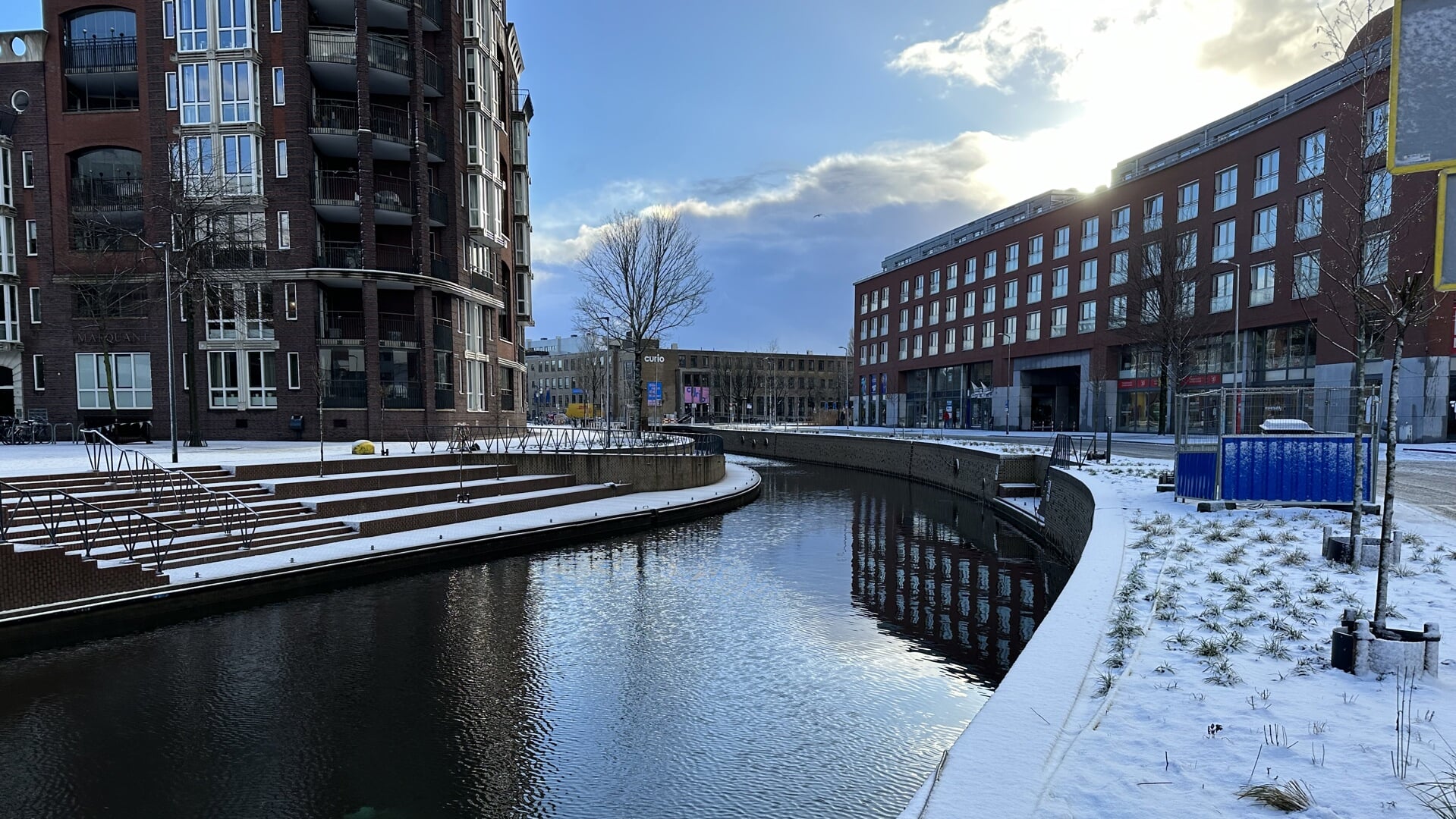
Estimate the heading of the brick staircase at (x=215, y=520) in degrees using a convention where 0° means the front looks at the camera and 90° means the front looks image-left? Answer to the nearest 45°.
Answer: approximately 315°

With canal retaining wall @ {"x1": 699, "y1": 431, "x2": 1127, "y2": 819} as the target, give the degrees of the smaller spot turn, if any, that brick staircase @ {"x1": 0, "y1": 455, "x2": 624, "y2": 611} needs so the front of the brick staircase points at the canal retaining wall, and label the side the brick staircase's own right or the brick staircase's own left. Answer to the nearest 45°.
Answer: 0° — it already faces it

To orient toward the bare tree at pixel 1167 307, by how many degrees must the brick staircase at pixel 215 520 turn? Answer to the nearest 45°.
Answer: approximately 45° to its left

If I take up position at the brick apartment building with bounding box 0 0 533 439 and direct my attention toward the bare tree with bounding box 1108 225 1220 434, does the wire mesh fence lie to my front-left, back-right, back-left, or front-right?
front-right

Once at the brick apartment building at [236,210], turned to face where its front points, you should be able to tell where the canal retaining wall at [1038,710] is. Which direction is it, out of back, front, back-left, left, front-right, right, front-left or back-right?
front

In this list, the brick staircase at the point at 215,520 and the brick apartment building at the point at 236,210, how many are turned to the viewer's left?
0

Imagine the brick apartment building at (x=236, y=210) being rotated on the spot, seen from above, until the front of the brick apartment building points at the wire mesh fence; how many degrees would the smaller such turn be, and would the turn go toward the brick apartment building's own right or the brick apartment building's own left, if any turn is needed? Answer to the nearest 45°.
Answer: approximately 45° to the brick apartment building's own left

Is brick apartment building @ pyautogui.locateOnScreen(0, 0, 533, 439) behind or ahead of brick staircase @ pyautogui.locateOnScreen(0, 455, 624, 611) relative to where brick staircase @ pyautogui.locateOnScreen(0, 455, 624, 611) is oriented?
behind

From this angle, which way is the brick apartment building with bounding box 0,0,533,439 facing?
toward the camera

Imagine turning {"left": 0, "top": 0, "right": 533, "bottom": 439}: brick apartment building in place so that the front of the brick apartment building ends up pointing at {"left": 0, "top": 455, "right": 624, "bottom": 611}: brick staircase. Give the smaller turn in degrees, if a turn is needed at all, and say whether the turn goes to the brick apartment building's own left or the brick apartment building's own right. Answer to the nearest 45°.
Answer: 0° — it already faces it

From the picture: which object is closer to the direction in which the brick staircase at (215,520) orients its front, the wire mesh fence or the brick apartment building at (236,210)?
the wire mesh fence

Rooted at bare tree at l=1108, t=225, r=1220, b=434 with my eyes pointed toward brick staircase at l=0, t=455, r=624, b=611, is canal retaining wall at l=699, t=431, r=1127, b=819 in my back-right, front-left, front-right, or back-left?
front-left

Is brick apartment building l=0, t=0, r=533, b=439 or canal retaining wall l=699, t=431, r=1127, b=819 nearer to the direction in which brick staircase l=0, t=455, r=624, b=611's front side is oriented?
the canal retaining wall

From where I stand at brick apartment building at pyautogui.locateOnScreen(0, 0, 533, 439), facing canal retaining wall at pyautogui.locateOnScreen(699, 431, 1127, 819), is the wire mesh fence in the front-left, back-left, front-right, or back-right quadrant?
front-left
